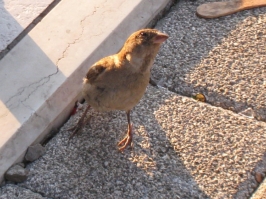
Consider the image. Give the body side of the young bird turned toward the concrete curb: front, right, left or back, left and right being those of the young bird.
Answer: back

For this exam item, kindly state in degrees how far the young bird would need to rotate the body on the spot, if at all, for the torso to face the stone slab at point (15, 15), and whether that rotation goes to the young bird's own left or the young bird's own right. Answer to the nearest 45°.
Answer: approximately 135° to the young bird's own left

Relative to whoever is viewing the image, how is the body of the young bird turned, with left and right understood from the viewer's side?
facing the viewer and to the right of the viewer
